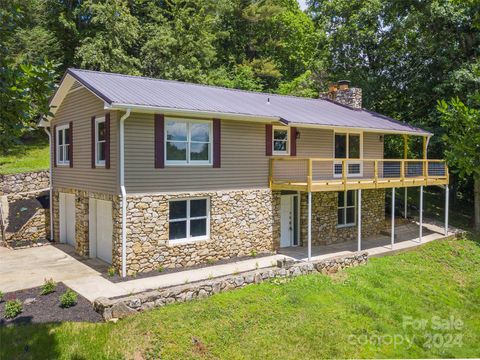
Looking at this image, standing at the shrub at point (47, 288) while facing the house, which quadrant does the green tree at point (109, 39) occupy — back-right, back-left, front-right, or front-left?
front-left

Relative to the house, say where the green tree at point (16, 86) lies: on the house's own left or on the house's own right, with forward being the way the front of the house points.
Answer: on the house's own right

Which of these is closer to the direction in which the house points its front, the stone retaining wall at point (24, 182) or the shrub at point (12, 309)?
the shrub

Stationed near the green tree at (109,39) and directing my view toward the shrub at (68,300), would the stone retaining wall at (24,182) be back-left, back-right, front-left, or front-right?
front-right

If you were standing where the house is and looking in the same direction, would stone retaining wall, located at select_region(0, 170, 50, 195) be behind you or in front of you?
behind

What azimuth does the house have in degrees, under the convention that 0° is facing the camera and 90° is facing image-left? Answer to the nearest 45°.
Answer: approximately 315°

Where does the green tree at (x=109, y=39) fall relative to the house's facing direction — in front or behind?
behind

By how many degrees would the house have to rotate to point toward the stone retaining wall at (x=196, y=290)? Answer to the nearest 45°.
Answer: approximately 45° to its right
